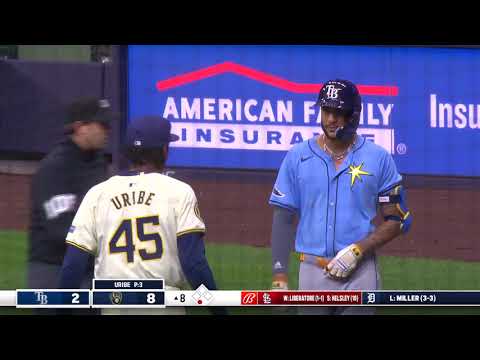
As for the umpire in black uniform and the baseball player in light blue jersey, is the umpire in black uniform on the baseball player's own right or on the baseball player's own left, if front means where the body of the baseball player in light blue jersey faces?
on the baseball player's own right

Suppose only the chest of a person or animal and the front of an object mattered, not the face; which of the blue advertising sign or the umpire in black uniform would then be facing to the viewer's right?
the umpire in black uniform

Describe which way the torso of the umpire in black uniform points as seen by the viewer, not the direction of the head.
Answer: to the viewer's right

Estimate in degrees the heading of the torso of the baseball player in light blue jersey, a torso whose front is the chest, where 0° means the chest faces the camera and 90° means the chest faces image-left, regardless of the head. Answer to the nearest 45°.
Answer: approximately 0°

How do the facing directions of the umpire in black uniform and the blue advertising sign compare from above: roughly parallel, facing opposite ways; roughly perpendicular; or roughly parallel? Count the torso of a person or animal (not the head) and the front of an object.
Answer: roughly perpendicular

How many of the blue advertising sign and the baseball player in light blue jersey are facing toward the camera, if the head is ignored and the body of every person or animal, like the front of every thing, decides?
2

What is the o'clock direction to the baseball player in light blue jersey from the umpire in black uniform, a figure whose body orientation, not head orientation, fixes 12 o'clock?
The baseball player in light blue jersey is roughly at 12 o'clock from the umpire in black uniform.

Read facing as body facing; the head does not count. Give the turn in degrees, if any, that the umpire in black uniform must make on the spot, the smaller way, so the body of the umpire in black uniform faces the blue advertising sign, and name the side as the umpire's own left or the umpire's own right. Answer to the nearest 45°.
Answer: approximately 45° to the umpire's own left

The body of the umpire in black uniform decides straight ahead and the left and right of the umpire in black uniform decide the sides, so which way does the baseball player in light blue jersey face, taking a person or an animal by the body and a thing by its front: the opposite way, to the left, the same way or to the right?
to the right
